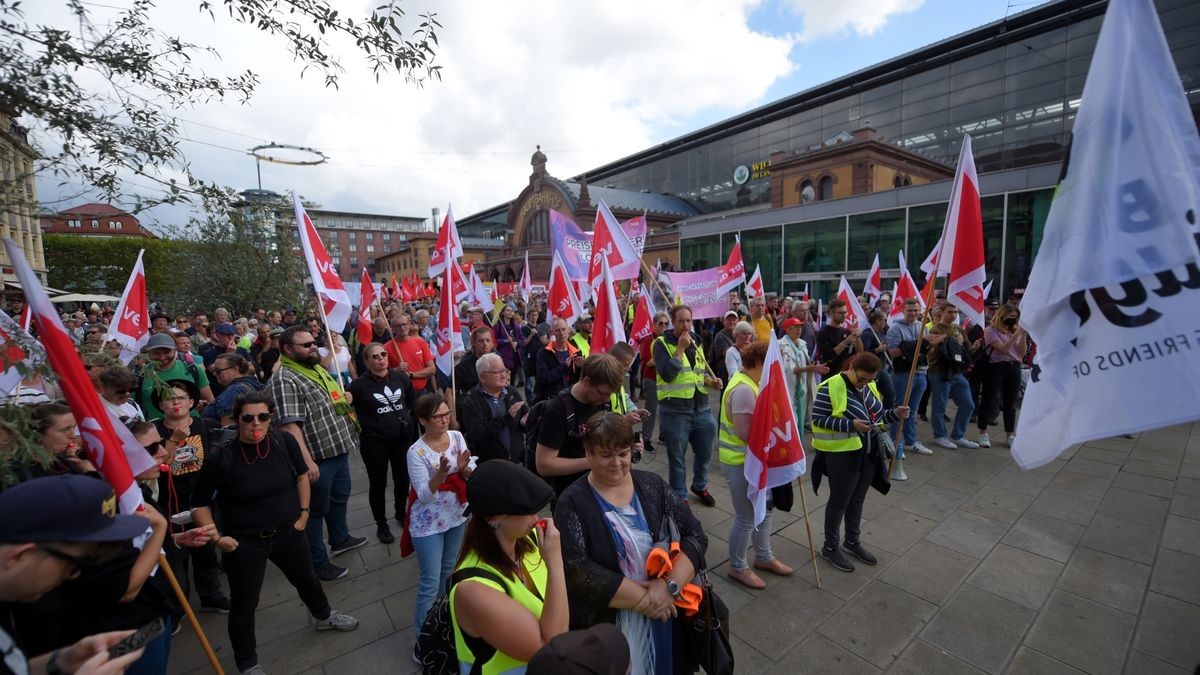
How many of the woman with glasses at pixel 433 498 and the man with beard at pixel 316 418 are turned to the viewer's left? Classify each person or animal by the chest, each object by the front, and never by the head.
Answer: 0

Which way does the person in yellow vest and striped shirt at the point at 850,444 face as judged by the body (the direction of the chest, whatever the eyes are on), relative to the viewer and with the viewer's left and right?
facing the viewer and to the right of the viewer

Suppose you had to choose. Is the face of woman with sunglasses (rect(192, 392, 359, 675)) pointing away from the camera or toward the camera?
toward the camera

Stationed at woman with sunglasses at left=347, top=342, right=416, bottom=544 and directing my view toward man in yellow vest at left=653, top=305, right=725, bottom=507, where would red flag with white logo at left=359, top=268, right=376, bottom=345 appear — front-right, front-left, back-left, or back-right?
back-left

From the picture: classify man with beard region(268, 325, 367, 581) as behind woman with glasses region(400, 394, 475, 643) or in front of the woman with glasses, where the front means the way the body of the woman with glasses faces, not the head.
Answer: behind

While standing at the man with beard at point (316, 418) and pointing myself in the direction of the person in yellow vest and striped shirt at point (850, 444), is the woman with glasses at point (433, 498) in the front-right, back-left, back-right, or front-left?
front-right

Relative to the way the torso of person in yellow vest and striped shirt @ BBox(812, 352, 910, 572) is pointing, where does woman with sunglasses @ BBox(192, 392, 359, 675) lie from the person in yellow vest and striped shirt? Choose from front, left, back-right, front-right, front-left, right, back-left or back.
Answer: right

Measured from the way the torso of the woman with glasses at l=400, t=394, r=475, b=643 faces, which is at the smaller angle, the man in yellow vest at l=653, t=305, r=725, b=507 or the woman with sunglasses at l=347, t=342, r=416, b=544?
the man in yellow vest

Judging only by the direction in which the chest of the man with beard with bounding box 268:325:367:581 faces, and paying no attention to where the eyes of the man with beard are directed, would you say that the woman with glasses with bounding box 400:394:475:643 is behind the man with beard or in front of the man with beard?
in front

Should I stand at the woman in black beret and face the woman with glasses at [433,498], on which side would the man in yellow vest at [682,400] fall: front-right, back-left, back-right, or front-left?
front-right

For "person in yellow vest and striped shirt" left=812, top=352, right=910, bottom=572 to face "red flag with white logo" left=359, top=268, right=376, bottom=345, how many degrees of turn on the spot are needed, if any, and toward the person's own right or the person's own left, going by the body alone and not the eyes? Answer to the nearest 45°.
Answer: approximately 135° to the person's own right

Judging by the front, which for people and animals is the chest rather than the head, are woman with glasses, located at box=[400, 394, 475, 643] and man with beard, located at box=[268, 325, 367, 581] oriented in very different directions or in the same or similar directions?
same or similar directions

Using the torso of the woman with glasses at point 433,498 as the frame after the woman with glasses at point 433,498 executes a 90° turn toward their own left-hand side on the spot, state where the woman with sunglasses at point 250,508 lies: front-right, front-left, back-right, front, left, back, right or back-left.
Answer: back-left
